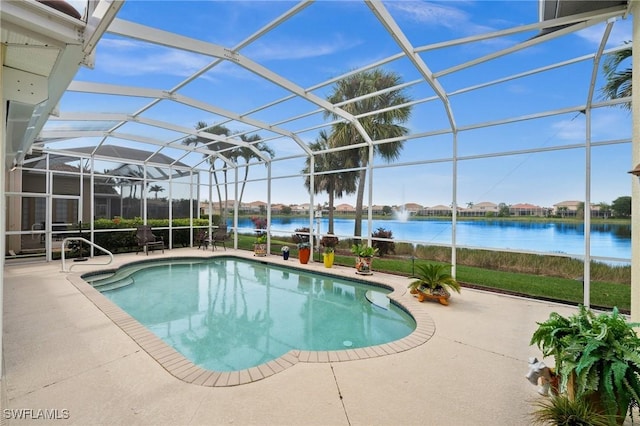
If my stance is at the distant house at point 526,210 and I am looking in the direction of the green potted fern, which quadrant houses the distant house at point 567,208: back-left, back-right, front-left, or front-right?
front-left

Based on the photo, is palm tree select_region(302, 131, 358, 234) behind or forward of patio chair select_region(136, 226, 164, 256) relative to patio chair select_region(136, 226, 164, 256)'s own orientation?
forward

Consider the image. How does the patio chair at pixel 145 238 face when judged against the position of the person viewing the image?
facing the viewer and to the right of the viewer

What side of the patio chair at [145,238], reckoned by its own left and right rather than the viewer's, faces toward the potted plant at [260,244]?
front

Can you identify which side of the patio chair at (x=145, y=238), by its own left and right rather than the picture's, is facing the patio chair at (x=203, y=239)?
left

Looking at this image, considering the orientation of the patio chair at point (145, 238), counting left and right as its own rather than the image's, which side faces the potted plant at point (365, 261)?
front

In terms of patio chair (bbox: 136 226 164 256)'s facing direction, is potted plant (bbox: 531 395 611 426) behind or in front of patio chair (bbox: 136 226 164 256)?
in front
